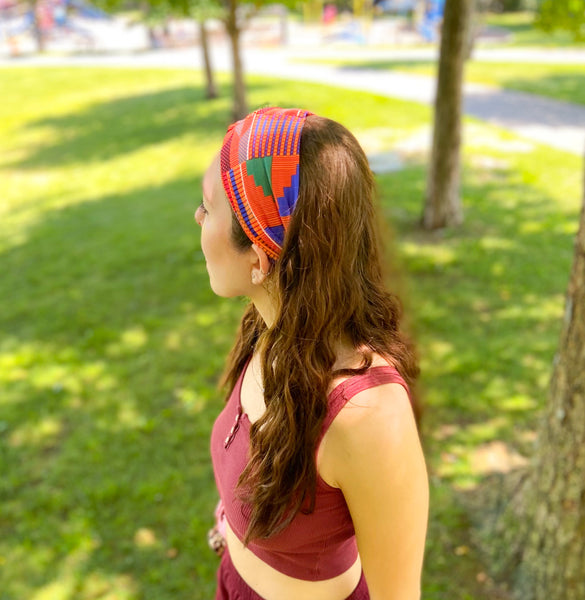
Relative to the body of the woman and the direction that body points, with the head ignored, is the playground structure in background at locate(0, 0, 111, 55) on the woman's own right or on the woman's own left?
on the woman's own right

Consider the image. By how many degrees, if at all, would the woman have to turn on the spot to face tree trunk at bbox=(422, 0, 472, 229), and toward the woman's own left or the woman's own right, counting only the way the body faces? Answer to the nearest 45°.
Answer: approximately 135° to the woman's own right

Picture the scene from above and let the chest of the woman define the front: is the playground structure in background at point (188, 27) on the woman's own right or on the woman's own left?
on the woman's own right
